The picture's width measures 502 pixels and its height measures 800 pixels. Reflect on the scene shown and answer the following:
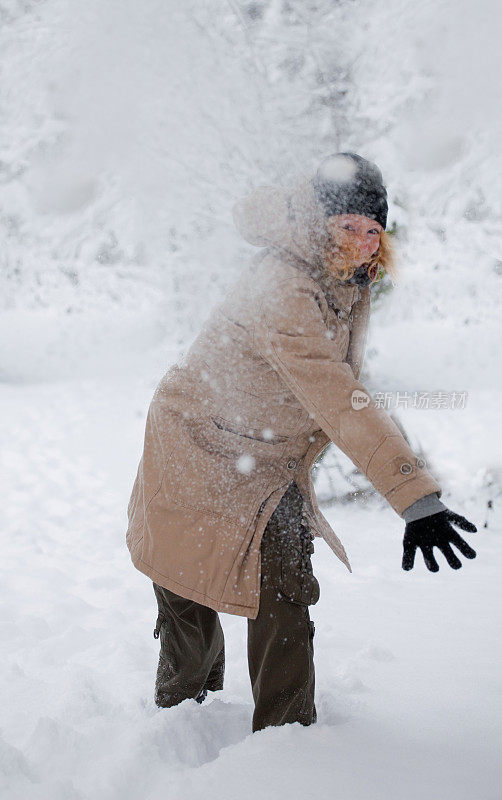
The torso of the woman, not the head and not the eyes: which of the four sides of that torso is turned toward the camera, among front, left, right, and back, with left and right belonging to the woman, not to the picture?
right

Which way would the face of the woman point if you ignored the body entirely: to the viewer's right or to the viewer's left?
to the viewer's right
